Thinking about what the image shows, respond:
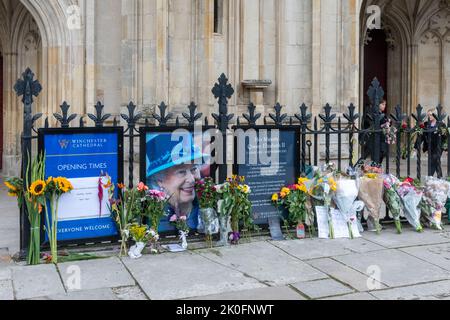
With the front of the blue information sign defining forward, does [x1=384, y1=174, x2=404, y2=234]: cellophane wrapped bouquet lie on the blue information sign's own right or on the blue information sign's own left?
on the blue information sign's own left

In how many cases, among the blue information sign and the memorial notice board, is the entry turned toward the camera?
2

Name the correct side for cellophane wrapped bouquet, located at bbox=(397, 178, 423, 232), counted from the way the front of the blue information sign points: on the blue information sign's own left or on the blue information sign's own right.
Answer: on the blue information sign's own left

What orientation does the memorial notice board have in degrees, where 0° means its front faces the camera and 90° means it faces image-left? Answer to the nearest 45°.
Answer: approximately 0°

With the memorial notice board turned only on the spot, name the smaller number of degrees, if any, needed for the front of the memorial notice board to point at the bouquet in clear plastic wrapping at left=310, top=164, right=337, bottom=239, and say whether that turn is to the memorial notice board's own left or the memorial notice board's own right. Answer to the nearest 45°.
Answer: approximately 90° to the memorial notice board's own left

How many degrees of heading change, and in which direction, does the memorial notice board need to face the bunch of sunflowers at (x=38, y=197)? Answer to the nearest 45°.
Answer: approximately 45° to its right

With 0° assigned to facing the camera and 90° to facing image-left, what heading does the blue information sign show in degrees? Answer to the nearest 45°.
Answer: approximately 0°

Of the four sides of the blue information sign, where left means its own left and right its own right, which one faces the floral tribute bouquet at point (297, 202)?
left
